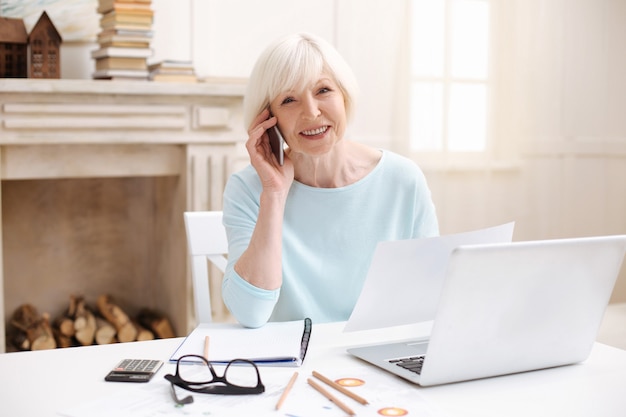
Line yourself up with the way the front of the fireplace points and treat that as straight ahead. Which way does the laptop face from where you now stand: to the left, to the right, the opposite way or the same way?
the opposite way

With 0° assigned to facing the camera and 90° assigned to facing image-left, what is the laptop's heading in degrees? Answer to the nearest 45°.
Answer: approximately 135°

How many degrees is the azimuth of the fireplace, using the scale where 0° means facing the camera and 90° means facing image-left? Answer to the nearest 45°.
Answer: approximately 0°

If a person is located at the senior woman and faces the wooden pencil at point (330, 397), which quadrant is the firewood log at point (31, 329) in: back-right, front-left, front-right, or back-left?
back-right

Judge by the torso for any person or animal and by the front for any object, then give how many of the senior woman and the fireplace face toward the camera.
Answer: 2

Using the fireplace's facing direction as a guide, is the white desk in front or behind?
in front

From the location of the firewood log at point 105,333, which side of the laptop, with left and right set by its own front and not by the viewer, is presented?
front

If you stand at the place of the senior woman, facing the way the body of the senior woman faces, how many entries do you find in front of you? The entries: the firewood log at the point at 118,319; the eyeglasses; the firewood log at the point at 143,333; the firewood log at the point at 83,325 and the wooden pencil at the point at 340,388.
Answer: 2

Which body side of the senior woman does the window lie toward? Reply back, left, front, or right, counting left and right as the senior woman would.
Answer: back

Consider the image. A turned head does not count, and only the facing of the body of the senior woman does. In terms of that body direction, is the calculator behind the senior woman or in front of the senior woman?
in front

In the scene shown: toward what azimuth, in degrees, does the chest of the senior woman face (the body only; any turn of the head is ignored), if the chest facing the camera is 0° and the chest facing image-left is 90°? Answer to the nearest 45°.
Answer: approximately 0°
